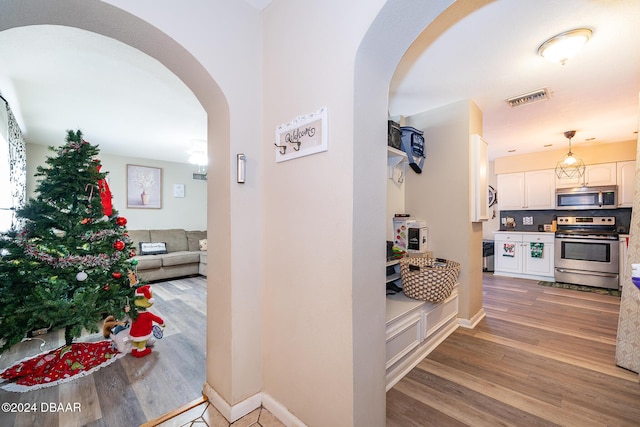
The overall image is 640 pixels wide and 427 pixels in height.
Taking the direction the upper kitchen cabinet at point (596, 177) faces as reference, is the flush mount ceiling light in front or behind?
in front

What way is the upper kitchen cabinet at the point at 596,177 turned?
toward the camera

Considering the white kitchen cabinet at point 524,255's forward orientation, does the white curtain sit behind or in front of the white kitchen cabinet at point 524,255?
in front

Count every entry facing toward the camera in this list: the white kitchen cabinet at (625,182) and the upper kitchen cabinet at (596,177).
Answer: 2

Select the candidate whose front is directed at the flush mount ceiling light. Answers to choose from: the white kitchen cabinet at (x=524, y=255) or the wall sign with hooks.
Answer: the white kitchen cabinet

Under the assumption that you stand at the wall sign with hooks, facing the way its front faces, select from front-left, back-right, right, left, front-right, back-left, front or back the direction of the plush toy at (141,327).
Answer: right

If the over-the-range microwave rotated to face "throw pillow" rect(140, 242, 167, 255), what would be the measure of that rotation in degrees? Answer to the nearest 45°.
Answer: approximately 45° to its right

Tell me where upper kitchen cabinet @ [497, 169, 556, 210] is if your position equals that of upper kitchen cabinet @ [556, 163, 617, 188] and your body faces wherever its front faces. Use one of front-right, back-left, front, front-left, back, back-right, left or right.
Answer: right

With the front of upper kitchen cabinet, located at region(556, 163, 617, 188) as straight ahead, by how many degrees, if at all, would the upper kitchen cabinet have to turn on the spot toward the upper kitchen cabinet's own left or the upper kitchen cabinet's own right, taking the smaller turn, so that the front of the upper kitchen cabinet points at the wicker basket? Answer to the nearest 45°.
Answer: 0° — it already faces it

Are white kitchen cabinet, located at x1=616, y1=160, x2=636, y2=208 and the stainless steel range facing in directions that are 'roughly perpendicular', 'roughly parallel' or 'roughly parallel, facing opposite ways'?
roughly parallel

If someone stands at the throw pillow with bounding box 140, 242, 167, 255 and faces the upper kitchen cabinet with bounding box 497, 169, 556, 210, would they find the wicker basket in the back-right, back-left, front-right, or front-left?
front-right

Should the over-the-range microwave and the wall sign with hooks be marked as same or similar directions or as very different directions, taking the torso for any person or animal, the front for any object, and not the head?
same or similar directions

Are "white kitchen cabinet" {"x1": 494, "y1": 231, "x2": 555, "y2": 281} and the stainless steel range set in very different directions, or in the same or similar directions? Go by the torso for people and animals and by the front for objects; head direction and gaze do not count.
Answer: same or similar directions

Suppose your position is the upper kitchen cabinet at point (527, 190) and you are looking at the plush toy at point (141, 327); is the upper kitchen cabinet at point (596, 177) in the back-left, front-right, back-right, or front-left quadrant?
back-left

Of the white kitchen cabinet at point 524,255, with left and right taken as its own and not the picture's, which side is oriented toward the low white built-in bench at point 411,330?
front

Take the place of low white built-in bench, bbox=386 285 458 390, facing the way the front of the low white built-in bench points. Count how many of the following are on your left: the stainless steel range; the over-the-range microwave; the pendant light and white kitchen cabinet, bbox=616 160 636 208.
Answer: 4

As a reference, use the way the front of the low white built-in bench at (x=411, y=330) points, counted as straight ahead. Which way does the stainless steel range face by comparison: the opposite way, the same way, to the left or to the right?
to the right

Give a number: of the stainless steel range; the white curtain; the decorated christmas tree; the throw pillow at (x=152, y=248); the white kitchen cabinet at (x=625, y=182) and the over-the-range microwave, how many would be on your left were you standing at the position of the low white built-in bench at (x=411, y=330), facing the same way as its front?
3

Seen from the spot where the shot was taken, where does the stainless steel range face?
facing the viewer
